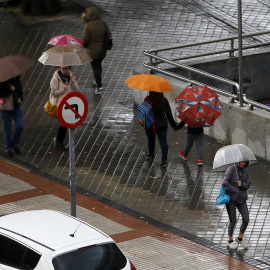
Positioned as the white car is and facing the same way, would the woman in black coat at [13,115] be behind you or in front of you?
in front

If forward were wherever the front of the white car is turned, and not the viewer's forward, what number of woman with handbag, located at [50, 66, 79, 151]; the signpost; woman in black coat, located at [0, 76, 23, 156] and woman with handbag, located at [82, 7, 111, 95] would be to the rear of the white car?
0

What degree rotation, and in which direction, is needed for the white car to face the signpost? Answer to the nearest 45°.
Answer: approximately 45° to its right

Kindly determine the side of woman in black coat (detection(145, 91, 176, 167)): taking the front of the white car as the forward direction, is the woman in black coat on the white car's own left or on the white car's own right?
on the white car's own right

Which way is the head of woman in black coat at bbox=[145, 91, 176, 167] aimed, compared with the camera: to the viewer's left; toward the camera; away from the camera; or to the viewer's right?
away from the camera

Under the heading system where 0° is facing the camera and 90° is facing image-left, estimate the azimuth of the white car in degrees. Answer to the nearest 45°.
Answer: approximately 135°

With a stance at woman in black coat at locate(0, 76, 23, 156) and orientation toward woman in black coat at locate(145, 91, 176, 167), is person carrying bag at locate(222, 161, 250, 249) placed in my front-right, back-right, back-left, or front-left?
front-right
